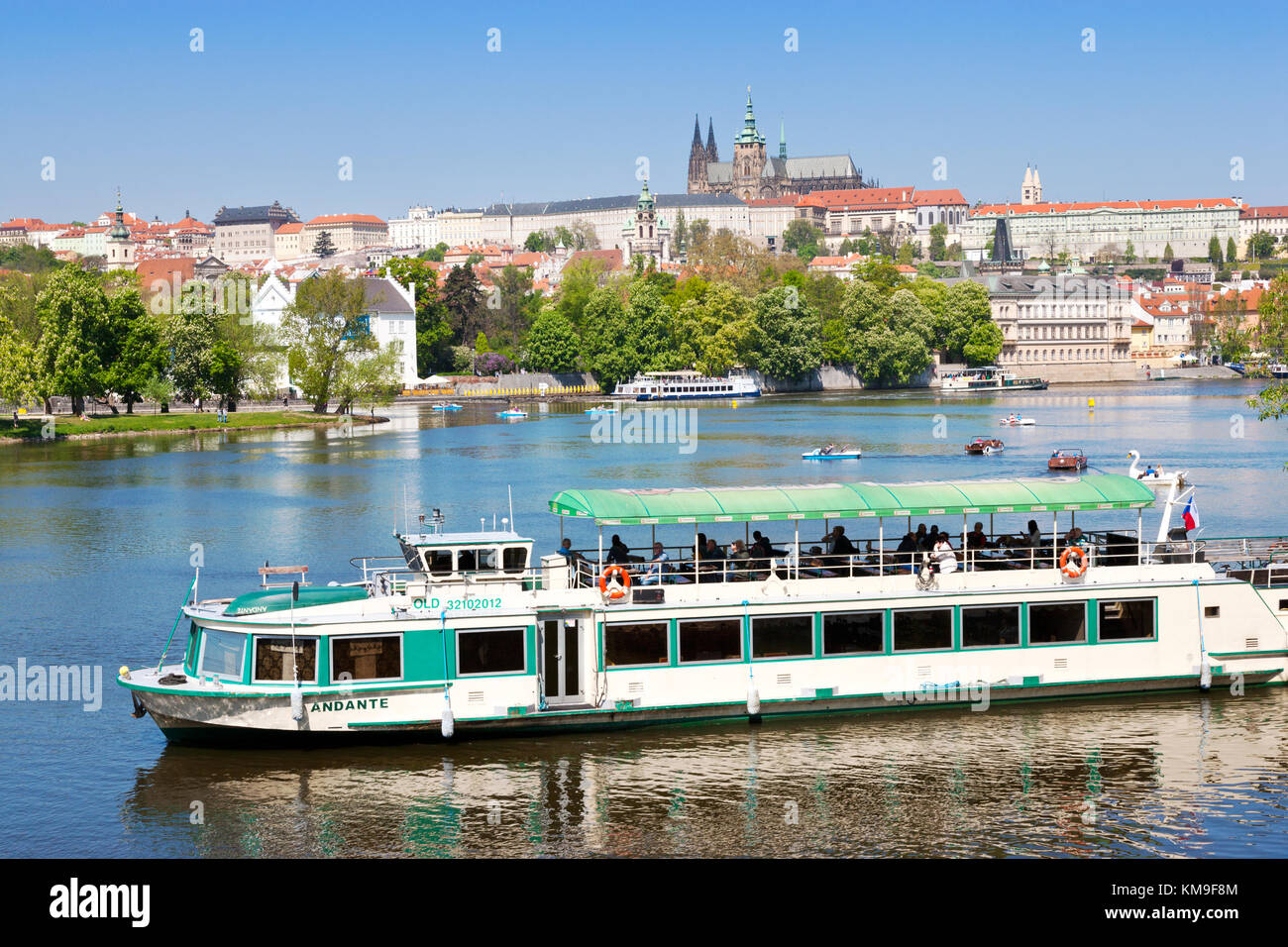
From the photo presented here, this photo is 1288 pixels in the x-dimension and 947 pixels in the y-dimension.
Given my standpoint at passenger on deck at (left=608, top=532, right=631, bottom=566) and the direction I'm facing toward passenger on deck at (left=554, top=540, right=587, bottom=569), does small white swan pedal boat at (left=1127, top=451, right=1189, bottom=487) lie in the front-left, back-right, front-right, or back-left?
back-right

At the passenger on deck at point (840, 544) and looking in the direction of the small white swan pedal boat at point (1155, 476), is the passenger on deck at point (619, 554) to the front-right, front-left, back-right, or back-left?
back-left

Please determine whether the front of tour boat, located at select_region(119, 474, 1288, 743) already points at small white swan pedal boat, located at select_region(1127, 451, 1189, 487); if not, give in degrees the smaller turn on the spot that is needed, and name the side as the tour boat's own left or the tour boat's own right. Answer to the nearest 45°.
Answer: approximately 135° to the tour boat's own right

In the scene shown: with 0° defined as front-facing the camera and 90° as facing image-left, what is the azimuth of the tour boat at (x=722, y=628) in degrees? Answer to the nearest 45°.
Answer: approximately 90°
